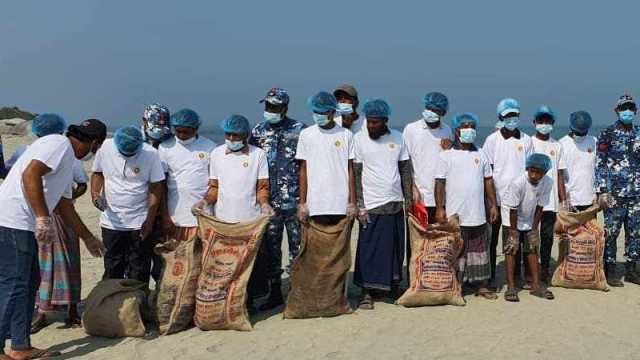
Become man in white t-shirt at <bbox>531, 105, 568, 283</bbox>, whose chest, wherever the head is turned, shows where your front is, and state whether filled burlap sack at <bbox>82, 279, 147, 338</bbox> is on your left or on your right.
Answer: on your right

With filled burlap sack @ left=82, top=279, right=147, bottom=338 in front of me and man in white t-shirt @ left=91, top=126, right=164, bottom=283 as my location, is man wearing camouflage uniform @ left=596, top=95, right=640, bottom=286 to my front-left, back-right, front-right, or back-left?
back-left

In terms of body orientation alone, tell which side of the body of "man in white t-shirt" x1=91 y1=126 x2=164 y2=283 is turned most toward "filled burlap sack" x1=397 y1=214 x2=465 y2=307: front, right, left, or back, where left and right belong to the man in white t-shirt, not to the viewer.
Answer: left

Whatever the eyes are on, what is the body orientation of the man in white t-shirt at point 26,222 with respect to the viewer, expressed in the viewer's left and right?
facing to the right of the viewer

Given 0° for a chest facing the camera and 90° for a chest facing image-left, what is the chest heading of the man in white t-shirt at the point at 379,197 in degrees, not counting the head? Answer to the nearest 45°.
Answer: approximately 0°

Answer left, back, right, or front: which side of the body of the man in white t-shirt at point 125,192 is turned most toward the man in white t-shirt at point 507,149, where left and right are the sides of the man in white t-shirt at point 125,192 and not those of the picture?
left
